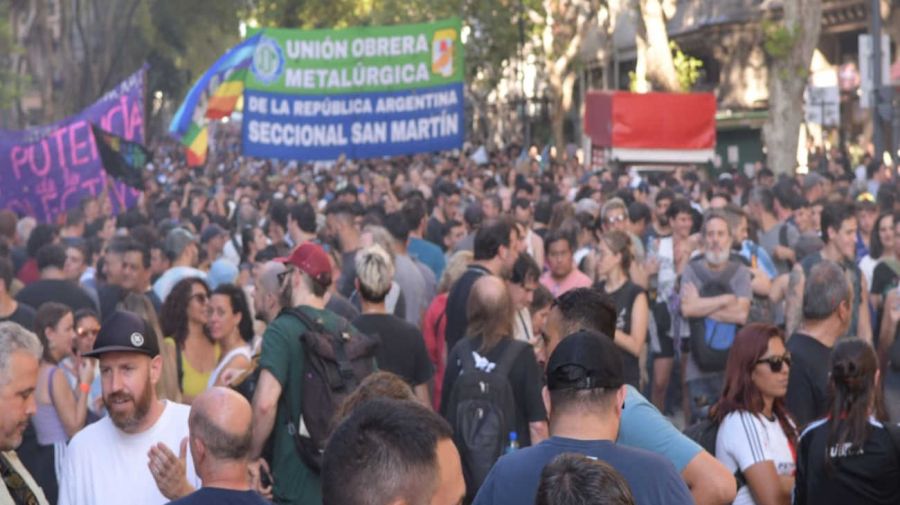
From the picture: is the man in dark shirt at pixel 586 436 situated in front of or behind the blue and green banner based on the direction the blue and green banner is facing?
in front

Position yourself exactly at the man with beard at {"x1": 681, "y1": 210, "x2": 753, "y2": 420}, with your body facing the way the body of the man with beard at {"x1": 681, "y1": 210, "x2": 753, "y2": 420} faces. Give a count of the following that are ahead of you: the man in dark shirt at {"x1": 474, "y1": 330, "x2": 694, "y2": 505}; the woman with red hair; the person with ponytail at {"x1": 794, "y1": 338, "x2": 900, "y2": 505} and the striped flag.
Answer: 3

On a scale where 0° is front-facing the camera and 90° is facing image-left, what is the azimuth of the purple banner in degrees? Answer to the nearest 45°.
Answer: approximately 0°

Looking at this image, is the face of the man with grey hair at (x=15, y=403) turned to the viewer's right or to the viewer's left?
to the viewer's right

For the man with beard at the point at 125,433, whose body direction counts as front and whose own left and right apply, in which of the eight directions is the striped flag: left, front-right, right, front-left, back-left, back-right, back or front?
back-right

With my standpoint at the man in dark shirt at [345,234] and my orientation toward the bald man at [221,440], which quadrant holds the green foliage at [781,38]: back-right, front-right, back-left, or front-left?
back-left

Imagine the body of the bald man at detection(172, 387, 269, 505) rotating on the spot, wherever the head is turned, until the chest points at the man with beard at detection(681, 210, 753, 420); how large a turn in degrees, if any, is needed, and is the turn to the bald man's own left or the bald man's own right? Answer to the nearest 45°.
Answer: approximately 90° to the bald man's own right

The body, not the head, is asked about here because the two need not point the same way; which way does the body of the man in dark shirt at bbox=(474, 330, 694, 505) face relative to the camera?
away from the camera

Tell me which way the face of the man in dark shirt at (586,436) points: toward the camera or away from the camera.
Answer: away from the camera

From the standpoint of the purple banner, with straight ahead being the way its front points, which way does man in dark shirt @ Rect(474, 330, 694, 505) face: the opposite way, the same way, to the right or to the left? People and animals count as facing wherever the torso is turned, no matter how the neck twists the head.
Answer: the opposite way
